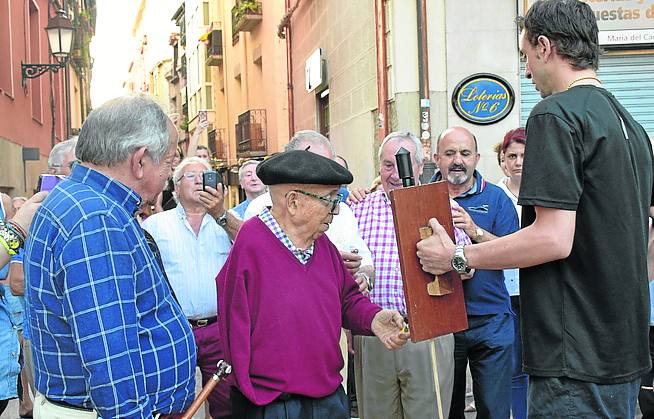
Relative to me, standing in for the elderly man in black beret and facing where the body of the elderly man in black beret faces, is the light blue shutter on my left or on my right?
on my left

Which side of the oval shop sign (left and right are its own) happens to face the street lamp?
right

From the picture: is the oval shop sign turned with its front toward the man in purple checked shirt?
yes

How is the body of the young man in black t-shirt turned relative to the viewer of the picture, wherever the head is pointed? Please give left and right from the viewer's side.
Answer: facing away from the viewer and to the left of the viewer

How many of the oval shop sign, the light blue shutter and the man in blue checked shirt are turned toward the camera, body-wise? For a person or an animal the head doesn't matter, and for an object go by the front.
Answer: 2
